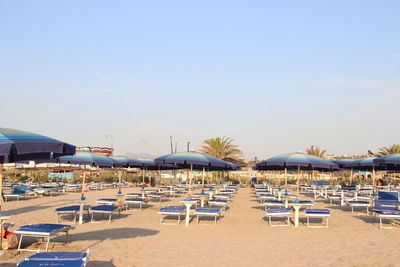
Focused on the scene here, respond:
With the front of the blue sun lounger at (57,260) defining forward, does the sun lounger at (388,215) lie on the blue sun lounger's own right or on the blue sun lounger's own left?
on the blue sun lounger's own left

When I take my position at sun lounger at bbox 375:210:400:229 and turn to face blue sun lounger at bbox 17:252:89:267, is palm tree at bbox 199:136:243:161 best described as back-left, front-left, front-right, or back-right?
back-right
